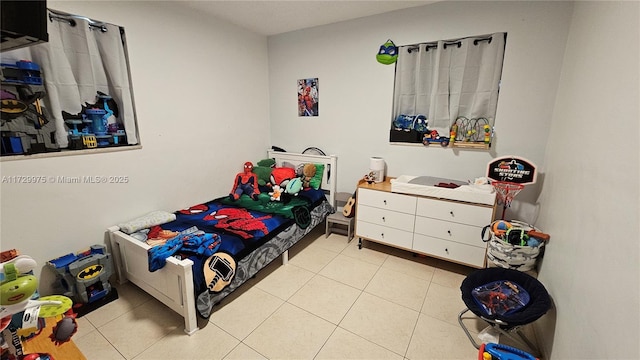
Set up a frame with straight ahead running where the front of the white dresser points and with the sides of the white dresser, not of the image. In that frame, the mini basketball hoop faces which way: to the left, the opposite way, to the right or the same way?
the same way

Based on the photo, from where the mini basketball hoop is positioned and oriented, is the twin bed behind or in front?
in front

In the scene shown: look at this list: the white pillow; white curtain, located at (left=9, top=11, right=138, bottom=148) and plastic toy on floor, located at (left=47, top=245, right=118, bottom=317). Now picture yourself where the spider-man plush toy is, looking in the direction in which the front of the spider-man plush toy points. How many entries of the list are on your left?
0

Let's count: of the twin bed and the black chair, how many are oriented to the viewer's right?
0

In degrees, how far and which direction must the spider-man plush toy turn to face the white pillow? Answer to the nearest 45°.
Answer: approximately 45° to its right

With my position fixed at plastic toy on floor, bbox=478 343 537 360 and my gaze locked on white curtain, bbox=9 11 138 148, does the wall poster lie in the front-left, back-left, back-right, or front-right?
front-right

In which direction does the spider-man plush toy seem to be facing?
toward the camera

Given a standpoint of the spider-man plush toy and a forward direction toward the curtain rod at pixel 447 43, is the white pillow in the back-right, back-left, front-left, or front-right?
back-right

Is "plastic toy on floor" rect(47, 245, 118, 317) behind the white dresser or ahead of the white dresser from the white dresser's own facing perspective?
ahead

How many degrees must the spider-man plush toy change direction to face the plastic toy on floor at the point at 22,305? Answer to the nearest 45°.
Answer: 0° — it already faces it

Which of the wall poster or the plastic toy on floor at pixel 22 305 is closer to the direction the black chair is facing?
the plastic toy on floor

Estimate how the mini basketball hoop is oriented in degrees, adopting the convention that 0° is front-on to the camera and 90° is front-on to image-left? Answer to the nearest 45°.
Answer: approximately 45°

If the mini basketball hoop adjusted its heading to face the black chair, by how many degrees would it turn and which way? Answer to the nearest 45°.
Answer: approximately 45° to its left
